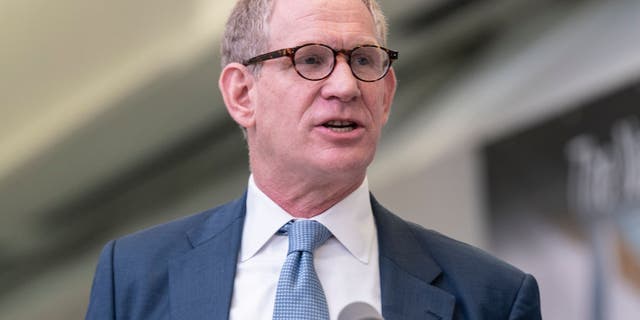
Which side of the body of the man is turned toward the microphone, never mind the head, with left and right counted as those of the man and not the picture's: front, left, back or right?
front

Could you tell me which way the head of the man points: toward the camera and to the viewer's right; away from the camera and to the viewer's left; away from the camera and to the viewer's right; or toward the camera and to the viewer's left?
toward the camera and to the viewer's right

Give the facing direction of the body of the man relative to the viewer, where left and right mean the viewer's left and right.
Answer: facing the viewer
